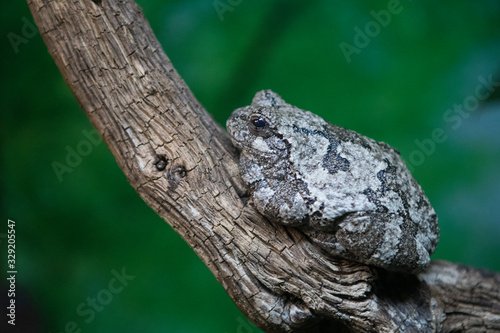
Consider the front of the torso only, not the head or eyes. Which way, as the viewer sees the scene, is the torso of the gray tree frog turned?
to the viewer's left
